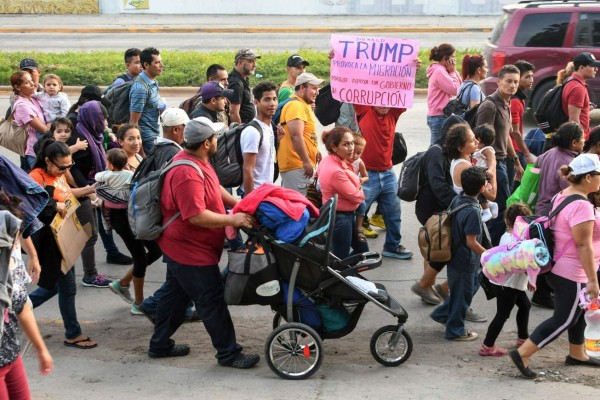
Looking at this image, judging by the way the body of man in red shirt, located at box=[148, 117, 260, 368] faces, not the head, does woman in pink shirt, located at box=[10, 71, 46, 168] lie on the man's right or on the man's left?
on the man's left

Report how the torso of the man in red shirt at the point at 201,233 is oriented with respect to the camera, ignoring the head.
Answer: to the viewer's right
